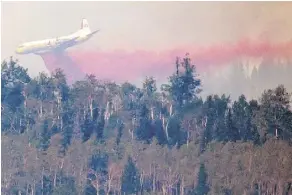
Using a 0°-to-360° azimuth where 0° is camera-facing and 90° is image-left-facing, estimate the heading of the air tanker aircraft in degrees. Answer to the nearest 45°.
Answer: approximately 90°

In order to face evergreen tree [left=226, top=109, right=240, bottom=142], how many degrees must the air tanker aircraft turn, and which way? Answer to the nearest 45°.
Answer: approximately 180°
